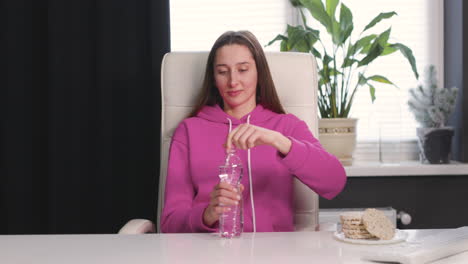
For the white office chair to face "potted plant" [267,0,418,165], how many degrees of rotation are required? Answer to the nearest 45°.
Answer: approximately 135° to its left

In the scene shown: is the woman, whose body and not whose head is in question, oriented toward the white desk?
yes

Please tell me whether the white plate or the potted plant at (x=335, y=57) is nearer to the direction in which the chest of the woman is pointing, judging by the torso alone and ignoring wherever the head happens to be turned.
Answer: the white plate

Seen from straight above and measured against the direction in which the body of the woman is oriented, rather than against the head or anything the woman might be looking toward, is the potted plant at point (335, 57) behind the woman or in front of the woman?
behind

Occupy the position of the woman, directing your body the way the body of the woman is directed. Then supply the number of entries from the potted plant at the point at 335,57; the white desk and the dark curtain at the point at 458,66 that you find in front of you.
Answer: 1

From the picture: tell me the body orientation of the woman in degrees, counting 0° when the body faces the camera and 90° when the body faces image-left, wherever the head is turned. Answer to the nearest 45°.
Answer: approximately 0°

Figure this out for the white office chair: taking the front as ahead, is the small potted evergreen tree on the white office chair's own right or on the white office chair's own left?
on the white office chair's own left

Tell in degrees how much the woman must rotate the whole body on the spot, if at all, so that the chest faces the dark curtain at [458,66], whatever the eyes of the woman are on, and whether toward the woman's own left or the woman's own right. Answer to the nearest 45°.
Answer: approximately 135° to the woman's own left

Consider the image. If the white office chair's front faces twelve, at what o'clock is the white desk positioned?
The white desk is roughly at 12 o'clock from the white office chair.
